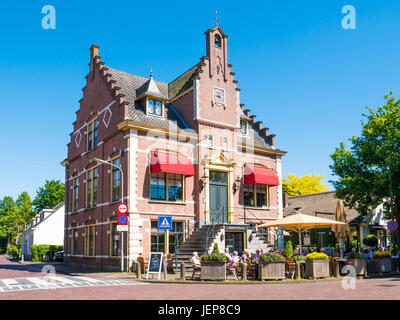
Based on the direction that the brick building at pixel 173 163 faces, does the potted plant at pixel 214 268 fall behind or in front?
in front

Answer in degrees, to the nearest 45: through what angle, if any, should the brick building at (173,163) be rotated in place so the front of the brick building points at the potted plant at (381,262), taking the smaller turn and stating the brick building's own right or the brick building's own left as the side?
0° — it already faces it

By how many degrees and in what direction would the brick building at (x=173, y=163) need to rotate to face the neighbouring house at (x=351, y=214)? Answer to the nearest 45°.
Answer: approximately 90° to its left

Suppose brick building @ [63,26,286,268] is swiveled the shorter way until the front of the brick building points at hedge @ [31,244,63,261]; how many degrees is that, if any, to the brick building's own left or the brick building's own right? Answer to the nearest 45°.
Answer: approximately 180°

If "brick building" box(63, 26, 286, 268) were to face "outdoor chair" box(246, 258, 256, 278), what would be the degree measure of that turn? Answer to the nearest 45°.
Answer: approximately 45° to its right

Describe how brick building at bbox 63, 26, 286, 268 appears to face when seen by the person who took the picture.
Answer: facing the viewer and to the right of the viewer

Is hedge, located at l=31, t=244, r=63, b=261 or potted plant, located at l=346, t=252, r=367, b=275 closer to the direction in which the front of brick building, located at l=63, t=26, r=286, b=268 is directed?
the potted plant

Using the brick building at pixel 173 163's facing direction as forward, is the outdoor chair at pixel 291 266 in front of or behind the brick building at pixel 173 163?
in front

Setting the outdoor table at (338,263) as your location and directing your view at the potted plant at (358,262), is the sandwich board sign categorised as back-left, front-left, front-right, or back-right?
back-right

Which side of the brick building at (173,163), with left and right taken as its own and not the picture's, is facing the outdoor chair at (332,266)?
front

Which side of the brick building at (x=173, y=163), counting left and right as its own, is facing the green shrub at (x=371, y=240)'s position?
left

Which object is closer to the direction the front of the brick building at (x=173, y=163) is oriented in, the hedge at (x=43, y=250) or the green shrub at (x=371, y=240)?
the green shrub
